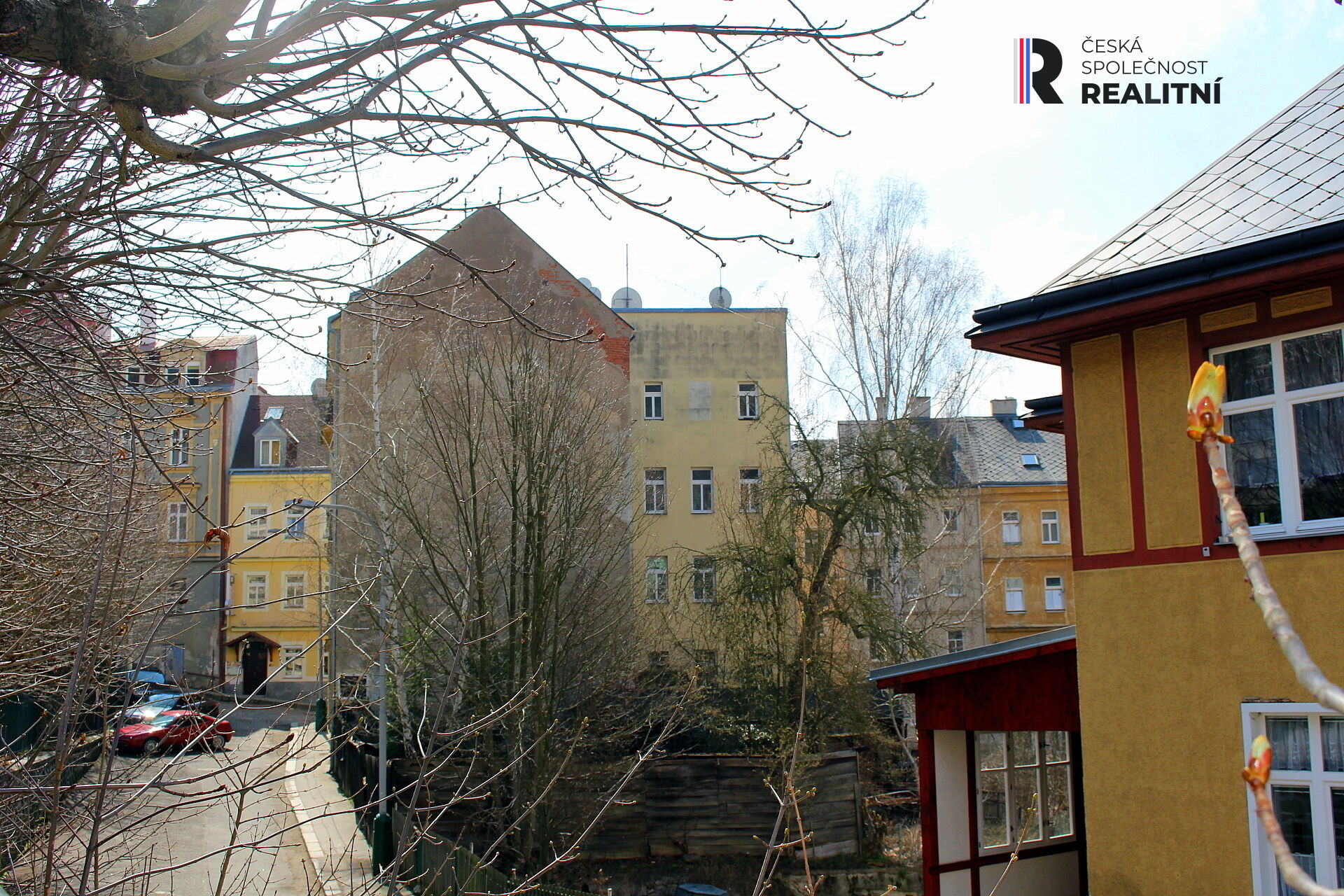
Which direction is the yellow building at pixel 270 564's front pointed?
toward the camera

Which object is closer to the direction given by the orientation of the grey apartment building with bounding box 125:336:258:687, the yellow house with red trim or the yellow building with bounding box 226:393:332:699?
the yellow house with red trim

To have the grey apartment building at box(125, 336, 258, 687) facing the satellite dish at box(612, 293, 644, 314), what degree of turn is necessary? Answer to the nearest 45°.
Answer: approximately 135° to its left
